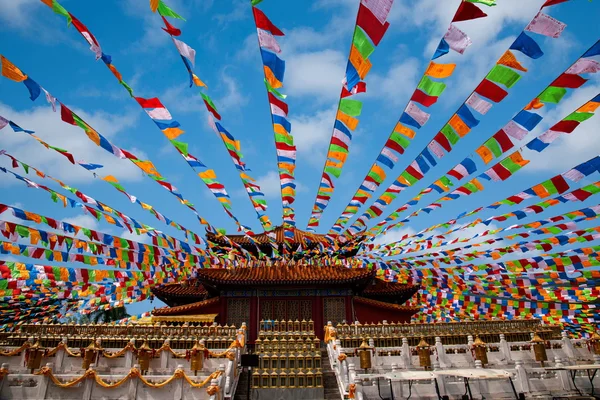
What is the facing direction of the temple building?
toward the camera

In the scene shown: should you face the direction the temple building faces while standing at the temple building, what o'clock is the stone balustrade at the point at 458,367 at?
The stone balustrade is roughly at 11 o'clock from the temple building.

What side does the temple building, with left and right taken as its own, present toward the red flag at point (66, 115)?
front

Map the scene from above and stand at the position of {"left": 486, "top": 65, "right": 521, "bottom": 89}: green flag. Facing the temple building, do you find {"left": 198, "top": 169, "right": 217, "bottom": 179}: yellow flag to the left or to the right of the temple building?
left

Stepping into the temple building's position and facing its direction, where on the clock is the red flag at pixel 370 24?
The red flag is roughly at 12 o'clock from the temple building.

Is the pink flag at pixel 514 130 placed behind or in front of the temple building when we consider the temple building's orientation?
in front

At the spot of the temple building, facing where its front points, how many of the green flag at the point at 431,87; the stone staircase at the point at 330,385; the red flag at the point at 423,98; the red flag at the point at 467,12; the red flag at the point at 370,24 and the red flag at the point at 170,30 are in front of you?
6

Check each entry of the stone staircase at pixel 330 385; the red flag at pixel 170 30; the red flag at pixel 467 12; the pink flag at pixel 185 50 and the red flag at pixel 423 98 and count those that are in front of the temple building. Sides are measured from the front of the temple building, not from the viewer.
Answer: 5

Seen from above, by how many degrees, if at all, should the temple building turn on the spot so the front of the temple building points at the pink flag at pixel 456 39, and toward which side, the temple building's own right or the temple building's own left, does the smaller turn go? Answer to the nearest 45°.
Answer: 0° — it already faces it

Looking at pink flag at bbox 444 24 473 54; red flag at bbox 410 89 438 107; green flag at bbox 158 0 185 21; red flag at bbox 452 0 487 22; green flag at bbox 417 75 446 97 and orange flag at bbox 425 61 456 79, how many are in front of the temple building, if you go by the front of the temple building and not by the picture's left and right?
6

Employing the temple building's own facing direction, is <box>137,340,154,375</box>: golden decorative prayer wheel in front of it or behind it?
in front

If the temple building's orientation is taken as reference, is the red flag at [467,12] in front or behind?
in front

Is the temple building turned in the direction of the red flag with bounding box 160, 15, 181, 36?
yes

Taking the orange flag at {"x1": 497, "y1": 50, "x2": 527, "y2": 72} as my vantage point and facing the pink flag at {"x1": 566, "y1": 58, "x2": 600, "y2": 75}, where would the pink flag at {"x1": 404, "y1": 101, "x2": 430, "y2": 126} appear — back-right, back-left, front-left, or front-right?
back-left
